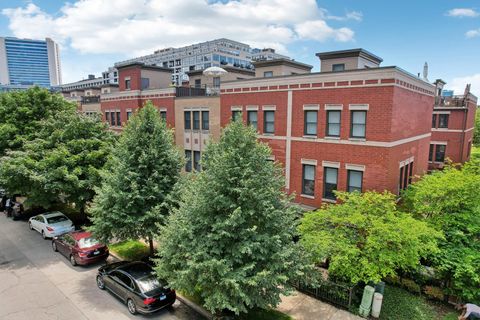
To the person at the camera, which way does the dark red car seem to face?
facing away from the viewer and to the left of the viewer

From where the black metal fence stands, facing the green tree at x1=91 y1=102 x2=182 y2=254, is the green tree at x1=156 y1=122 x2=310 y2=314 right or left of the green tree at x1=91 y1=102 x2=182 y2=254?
left

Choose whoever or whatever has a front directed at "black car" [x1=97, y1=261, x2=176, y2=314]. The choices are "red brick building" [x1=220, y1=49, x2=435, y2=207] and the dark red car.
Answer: the red brick building

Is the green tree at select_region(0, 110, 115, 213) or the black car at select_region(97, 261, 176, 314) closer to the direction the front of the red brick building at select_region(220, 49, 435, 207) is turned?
the black car

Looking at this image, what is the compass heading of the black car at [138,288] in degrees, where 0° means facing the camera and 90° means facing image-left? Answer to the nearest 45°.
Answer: approximately 135°

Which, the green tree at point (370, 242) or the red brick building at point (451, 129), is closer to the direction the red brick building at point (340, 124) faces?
the green tree
